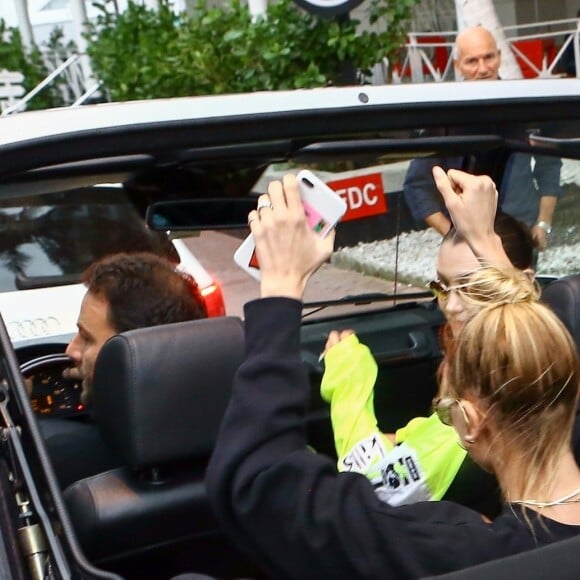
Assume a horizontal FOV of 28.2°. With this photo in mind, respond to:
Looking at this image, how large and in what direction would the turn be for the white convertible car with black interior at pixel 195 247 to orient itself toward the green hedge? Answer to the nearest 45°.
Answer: approximately 45° to its right

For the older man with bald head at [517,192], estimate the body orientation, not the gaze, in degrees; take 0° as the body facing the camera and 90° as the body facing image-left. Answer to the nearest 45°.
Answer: approximately 0°

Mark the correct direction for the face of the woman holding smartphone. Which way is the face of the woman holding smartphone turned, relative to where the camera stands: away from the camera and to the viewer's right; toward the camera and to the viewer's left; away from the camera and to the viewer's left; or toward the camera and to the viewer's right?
away from the camera and to the viewer's left

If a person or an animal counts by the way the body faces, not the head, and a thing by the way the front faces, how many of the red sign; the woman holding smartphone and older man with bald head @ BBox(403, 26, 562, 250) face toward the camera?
2

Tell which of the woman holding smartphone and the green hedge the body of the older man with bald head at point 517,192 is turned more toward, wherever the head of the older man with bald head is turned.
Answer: the woman holding smartphone

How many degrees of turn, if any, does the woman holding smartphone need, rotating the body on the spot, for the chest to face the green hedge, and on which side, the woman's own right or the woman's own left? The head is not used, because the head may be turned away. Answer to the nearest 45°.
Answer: approximately 45° to the woman's own right

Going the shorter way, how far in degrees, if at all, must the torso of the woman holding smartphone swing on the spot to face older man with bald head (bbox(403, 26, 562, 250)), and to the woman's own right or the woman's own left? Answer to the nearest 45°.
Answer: approximately 45° to the woman's own right

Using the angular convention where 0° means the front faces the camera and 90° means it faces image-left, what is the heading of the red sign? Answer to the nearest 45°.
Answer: approximately 0°

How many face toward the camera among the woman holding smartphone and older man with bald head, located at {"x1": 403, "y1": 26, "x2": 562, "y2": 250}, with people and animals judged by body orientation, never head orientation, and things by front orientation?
1

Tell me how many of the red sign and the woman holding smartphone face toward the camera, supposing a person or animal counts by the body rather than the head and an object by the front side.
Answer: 1

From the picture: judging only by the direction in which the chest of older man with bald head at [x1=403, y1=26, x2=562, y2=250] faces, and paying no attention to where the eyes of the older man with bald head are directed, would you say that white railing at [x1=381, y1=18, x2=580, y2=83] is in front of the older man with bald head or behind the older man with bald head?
behind
